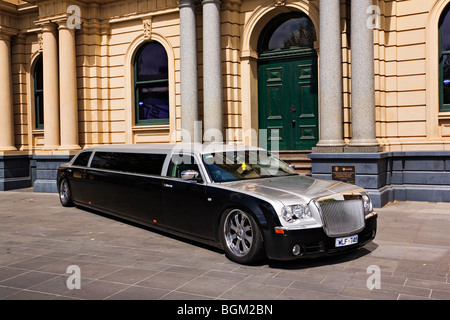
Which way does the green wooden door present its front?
toward the camera

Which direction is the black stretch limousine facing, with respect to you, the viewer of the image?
facing the viewer and to the right of the viewer

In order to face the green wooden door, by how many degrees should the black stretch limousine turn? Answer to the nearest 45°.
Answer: approximately 135° to its left

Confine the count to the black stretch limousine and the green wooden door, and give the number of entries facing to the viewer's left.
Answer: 0

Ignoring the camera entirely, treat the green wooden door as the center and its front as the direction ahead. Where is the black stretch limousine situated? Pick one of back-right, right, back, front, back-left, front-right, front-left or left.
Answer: front
